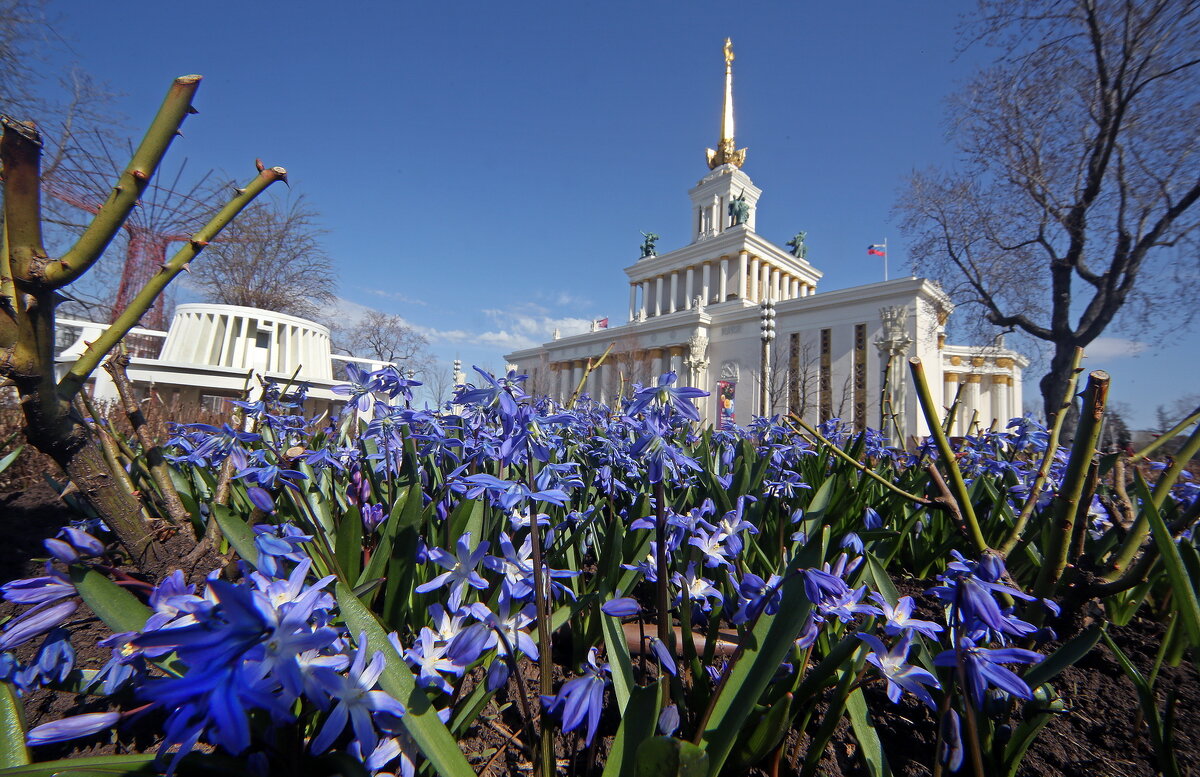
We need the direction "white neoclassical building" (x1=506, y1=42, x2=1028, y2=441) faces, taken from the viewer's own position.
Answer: facing the viewer and to the left of the viewer

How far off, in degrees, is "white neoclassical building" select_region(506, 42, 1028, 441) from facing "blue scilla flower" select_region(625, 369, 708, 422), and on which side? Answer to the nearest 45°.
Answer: approximately 45° to its left

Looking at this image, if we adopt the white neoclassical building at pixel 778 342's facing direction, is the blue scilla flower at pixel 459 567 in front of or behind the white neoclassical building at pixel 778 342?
in front

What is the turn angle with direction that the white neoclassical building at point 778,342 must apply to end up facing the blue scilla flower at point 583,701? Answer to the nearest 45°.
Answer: approximately 45° to its left

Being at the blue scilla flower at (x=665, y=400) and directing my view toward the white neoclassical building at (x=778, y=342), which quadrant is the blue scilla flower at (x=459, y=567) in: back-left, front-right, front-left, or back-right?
back-left

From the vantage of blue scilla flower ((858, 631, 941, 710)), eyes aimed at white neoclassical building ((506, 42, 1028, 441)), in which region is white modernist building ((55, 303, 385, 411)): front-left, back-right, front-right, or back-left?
front-left

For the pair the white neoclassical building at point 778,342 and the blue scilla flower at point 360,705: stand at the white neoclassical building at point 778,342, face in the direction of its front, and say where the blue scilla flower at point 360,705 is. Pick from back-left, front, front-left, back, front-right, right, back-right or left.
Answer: front-left

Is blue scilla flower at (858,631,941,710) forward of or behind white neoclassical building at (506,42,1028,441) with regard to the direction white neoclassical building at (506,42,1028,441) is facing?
forward

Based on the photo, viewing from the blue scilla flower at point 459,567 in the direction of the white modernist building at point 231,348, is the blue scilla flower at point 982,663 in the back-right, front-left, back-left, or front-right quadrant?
back-right

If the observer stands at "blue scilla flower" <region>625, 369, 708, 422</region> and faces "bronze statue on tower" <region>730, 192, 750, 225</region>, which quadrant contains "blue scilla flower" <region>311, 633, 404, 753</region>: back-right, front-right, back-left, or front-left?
back-left

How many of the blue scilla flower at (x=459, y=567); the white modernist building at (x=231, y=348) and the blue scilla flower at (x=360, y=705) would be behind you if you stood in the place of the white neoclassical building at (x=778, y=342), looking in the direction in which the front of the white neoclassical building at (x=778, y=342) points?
0

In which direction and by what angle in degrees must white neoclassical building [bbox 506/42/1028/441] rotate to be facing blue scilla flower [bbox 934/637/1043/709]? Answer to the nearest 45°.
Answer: approximately 45° to its left
